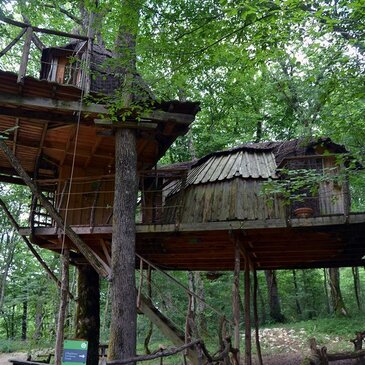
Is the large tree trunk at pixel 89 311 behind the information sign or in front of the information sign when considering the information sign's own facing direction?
behind

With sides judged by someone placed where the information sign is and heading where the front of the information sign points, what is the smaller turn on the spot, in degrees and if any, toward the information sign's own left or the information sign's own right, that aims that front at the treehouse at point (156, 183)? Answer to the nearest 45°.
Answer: approximately 135° to the information sign's own left

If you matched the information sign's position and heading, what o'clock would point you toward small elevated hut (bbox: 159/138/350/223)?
The small elevated hut is roughly at 8 o'clock from the information sign.

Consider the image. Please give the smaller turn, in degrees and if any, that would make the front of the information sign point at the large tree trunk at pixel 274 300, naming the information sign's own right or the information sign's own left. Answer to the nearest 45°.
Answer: approximately 135° to the information sign's own left

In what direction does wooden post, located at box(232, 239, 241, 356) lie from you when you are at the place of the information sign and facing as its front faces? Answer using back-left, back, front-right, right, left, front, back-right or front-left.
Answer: back-left

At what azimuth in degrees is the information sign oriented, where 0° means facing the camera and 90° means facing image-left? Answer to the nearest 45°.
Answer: approximately 0°

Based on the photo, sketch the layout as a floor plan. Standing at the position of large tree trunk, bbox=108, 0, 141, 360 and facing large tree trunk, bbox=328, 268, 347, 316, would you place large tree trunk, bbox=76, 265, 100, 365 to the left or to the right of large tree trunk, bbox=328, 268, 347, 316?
left
